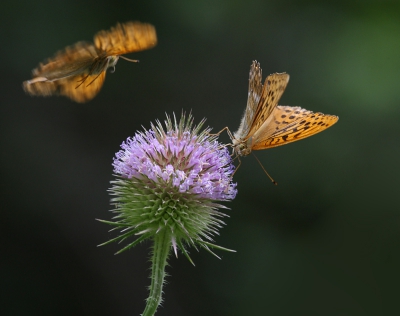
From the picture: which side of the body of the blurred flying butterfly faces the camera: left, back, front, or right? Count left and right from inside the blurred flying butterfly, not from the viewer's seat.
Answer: right
